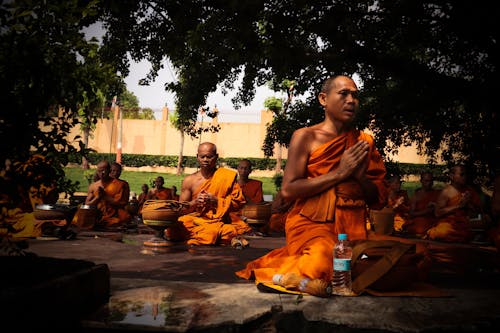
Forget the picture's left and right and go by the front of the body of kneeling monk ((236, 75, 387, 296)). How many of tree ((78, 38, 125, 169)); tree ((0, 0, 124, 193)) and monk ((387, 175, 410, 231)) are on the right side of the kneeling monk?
2

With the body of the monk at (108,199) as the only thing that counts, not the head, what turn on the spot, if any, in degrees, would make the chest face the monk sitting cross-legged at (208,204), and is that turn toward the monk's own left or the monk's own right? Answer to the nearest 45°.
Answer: approximately 90° to the monk's own left

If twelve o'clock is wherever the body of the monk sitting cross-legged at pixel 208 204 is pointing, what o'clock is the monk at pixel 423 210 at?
The monk is roughly at 8 o'clock from the monk sitting cross-legged.

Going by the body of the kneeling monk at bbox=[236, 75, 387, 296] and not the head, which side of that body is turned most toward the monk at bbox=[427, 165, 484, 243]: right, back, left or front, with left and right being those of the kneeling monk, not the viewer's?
left

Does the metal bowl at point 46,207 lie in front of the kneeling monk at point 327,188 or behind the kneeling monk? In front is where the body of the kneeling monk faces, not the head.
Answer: behind

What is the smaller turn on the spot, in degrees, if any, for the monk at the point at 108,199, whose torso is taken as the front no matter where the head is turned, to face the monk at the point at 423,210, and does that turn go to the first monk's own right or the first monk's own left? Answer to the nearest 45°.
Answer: approximately 135° to the first monk's own left

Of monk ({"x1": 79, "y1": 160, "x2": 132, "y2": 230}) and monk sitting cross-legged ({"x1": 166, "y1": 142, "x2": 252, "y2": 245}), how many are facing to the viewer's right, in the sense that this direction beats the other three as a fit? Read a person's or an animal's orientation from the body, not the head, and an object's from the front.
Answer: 0

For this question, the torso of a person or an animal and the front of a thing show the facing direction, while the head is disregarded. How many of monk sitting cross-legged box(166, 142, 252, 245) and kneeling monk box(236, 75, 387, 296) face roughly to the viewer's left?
0

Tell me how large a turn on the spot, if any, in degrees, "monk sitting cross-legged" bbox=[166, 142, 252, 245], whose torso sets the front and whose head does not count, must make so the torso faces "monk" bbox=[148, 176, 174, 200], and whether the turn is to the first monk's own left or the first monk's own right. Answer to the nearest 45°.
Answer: approximately 180°
